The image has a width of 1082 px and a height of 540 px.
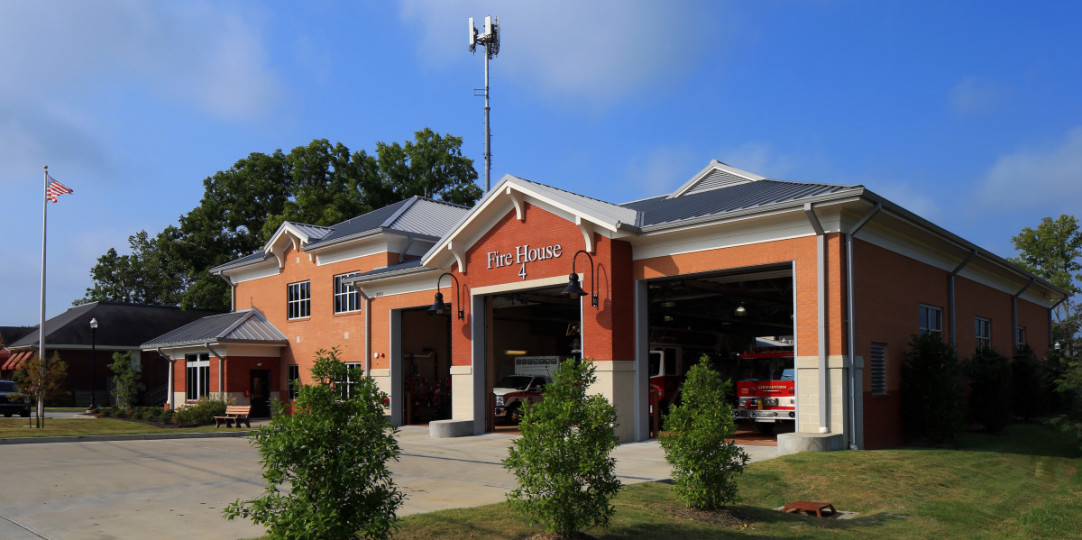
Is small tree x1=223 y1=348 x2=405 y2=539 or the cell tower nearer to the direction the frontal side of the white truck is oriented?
the small tree

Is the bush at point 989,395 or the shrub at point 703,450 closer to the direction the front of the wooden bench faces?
the shrub

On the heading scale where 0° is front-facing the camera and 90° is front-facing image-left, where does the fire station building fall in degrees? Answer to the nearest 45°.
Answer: approximately 45°

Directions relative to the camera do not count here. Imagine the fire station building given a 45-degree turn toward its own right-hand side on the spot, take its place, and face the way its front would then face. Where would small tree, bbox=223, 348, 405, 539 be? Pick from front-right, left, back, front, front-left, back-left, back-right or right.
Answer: left

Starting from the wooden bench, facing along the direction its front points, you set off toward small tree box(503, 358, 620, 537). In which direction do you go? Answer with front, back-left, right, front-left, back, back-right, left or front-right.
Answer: front-left

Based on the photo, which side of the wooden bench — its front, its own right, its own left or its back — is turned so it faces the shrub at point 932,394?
left

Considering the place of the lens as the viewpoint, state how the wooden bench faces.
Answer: facing the viewer and to the left of the viewer

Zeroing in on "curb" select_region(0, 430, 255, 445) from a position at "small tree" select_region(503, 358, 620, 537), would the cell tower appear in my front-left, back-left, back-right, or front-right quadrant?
front-right

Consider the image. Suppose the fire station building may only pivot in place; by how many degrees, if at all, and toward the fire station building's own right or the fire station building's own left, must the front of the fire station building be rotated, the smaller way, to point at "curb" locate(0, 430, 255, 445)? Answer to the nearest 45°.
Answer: approximately 45° to the fire station building's own right

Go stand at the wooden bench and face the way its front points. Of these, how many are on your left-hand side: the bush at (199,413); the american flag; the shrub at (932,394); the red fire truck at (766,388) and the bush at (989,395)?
3

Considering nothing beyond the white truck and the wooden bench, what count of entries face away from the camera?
0

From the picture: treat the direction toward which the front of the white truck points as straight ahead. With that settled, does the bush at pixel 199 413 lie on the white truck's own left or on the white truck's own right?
on the white truck's own right

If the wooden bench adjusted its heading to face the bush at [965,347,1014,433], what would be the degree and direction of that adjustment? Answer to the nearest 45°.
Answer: approximately 90° to its left

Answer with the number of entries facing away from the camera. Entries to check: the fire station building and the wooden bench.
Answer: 0
